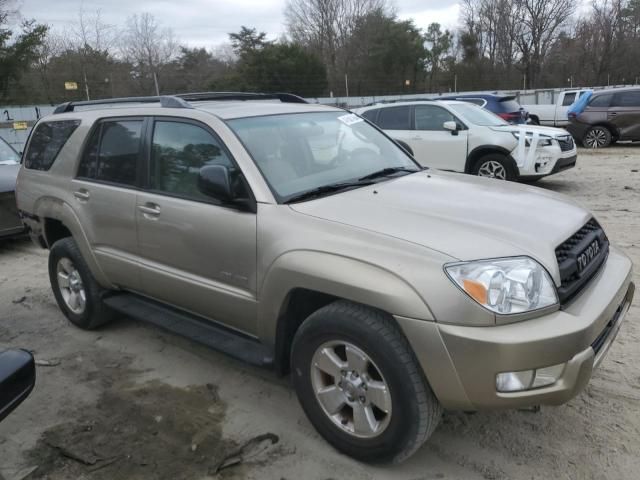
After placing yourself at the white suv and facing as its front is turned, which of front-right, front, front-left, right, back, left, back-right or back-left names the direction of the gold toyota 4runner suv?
front-right

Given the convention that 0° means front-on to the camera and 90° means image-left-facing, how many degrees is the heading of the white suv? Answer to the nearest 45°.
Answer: approximately 315°

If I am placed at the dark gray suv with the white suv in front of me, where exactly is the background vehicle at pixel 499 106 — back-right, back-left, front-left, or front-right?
front-right

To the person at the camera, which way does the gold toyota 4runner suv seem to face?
facing the viewer and to the right of the viewer

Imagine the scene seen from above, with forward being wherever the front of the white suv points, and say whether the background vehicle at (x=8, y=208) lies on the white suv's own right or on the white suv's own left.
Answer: on the white suv's own right
